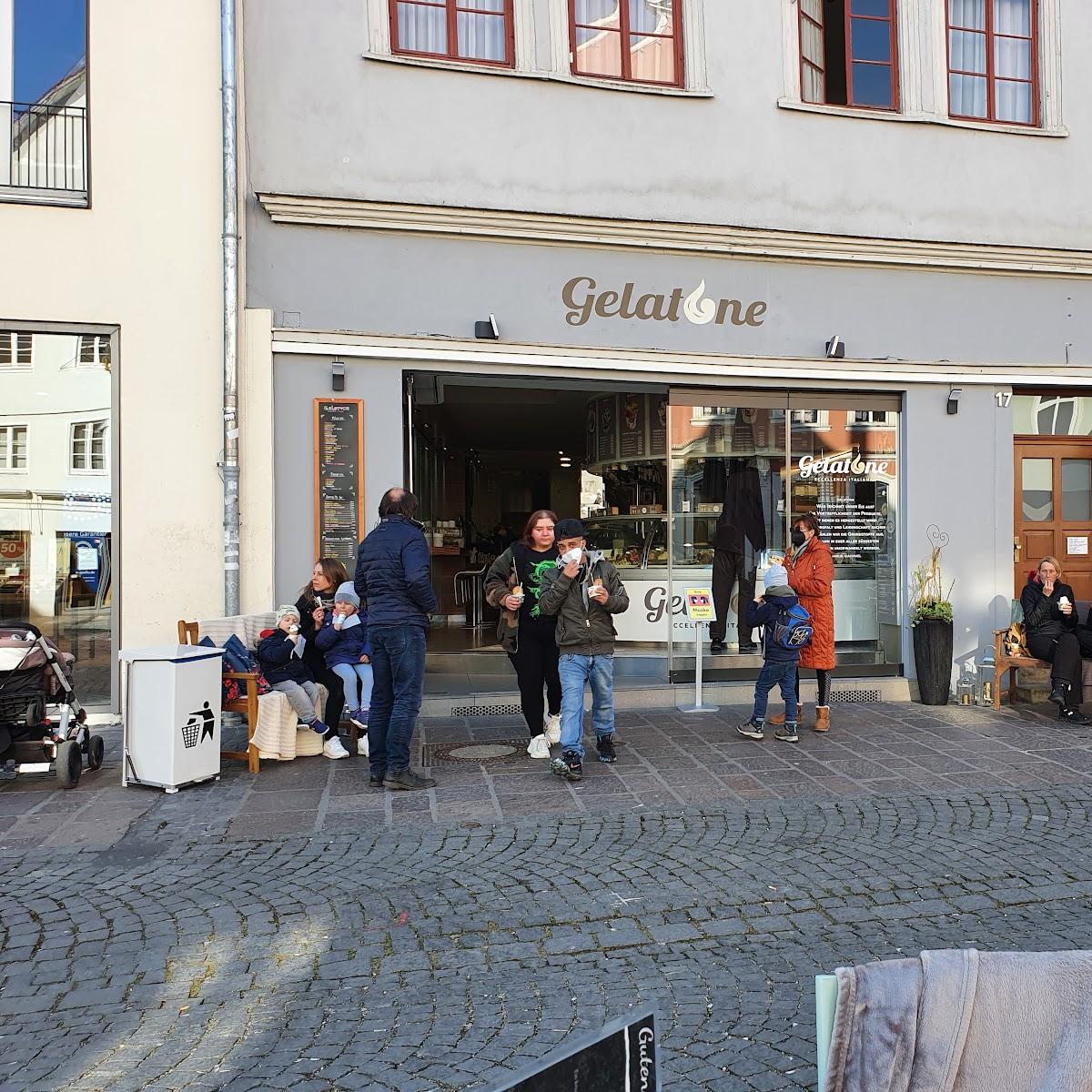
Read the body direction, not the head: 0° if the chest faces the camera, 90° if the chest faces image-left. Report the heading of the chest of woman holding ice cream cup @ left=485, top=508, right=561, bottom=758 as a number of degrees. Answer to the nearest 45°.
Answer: approximately 0°

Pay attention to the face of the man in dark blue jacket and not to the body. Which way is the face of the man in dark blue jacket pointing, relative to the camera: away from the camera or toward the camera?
away from the camera

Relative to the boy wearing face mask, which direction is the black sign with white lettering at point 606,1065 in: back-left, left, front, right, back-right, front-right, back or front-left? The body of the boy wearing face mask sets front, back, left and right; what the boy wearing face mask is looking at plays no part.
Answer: front

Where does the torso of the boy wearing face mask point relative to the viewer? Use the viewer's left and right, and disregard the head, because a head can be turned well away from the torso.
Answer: facing the viewer

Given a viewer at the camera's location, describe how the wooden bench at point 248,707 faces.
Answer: facing the viewer and to the right of the viewer

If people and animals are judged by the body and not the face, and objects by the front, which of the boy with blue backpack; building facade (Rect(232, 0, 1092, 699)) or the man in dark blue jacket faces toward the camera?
the building facade

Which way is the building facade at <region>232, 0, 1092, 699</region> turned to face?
toward the camera

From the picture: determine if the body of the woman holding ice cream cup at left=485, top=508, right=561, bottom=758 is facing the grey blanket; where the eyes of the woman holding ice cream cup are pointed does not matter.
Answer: yes

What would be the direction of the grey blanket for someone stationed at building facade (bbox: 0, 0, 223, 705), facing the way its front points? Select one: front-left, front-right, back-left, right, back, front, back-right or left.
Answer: front

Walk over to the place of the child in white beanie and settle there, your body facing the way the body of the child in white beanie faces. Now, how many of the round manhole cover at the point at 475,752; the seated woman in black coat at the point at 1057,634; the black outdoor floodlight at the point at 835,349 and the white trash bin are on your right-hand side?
1

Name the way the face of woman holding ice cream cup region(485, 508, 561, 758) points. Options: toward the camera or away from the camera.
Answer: toward the camera

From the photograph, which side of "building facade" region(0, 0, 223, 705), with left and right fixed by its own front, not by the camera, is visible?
front

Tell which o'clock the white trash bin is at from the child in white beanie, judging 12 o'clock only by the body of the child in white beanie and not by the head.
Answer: The white trash bin is roughly at 3 o'clock from the child in white beanie.
